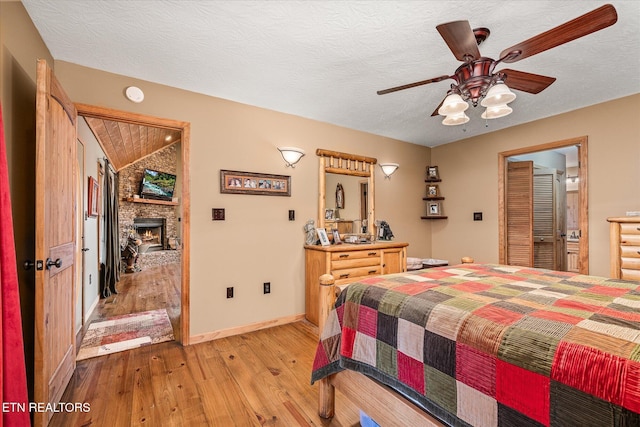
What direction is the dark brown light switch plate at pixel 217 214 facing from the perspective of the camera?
toward the camera

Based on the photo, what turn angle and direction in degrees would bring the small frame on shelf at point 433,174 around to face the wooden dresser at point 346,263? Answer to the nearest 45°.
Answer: approximately 45° to its right

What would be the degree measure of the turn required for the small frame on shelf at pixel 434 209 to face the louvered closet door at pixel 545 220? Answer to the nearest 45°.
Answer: approximately 90° to its left

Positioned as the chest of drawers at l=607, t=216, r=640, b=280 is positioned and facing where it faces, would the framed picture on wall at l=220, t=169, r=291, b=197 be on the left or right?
on its right

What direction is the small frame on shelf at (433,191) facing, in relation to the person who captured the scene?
facing the viewer

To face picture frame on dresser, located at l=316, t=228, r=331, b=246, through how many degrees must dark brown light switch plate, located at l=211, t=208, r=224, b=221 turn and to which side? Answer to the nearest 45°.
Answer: approximately 90° to its left

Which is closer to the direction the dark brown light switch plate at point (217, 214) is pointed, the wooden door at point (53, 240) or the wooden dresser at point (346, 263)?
the wooden door

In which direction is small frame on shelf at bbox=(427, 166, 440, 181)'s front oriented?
toward the camera

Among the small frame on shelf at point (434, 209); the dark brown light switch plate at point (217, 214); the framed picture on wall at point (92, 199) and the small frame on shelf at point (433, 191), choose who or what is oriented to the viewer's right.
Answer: the framed picture on wall

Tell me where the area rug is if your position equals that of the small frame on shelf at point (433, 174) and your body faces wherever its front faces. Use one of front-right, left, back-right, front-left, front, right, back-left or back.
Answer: front-right

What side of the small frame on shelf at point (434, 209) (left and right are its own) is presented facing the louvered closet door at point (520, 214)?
left

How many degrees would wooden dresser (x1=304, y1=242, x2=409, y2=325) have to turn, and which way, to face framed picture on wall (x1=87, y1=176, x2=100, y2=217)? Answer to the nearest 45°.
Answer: approximately 135° to its right

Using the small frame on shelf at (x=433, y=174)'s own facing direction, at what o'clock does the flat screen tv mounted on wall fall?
The flat screen tv mounted on wall is roughly at 3 o'clock from the small frame on shelf.

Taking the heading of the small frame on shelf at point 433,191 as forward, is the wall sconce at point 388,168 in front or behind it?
in front
